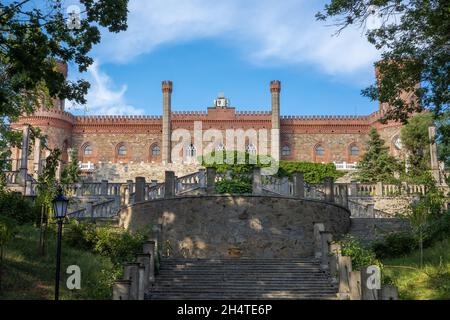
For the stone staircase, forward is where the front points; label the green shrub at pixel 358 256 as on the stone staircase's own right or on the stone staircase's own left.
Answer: on the stone staircase's own left

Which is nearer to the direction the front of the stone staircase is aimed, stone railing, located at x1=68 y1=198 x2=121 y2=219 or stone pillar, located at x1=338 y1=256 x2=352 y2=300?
the stone pillar

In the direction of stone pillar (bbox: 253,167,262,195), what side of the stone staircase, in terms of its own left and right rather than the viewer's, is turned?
back

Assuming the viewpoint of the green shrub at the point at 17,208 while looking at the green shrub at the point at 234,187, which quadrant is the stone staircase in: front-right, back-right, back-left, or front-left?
front-right

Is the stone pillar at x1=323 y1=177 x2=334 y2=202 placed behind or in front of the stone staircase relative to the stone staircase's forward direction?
behind

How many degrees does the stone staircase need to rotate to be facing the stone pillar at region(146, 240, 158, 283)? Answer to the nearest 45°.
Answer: approximately 90° to its right

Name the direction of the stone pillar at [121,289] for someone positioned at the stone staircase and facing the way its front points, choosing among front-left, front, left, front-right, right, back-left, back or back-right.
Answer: front-right

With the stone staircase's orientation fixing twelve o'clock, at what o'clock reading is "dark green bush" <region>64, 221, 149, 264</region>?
The dark green bush is roughly at 4 o'clock from the stone staircase.

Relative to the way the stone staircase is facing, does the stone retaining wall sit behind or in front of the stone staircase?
behind

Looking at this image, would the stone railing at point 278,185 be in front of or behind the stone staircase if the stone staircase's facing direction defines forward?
behind

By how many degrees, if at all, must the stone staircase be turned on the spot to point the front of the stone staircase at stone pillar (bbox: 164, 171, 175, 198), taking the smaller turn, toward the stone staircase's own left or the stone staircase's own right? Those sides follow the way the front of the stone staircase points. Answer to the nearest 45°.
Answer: approximately 135° to the stone staircase's own right

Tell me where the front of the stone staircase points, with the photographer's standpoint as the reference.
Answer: facing the viewer
